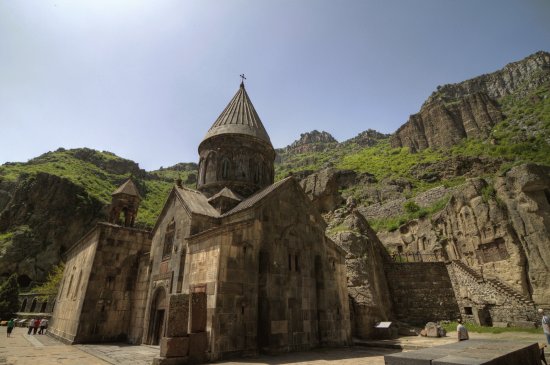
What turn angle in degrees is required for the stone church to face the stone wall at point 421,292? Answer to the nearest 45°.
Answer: approximately 135° to its left

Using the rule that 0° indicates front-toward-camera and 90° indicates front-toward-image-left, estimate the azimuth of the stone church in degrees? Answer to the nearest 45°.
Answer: approximately 45°

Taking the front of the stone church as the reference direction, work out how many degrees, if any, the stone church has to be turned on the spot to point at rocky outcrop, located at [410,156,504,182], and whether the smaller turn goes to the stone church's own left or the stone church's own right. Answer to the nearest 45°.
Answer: approximately 180°

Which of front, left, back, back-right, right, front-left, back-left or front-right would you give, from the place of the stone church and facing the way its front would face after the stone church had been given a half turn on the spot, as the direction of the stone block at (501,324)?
front-right

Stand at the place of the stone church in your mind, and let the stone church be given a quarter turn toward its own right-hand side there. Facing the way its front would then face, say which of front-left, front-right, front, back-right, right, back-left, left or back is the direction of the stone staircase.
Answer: back-right

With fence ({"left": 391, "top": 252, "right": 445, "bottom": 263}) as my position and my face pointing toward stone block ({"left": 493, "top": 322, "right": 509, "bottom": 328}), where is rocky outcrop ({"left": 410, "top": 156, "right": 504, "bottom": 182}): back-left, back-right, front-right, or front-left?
back-left

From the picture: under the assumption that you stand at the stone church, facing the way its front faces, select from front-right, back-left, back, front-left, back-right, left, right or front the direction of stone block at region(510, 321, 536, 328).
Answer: back-left

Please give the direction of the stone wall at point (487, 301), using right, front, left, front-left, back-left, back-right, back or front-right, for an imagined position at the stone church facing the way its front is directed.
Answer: back-left

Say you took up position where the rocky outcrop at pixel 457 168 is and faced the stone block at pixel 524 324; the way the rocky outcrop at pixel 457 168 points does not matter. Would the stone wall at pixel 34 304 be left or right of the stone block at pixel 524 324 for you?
right

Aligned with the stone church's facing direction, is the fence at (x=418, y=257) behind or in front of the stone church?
behind

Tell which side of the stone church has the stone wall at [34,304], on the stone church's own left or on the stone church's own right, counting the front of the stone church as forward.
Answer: on the stone church's own right

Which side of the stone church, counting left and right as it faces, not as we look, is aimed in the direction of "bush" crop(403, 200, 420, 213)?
back
